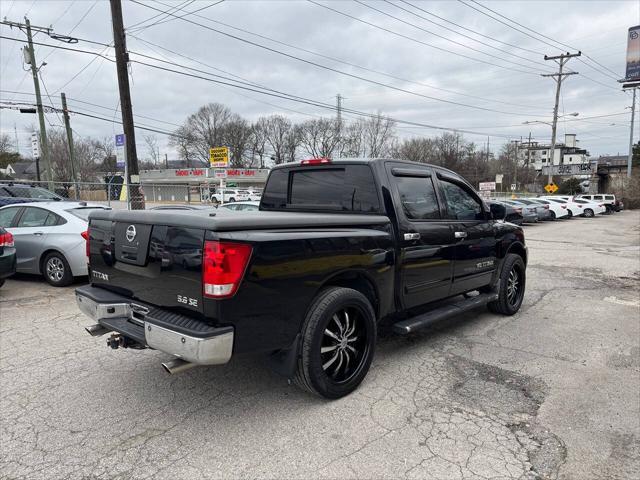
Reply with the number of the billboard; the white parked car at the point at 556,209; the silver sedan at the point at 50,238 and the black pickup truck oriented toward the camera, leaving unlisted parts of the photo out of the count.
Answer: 1

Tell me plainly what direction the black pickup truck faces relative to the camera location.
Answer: facing away from the viewer and to the right of the viewer

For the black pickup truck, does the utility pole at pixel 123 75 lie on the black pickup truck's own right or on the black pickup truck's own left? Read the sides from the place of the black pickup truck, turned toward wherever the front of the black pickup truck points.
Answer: on the black pickup truck's own left

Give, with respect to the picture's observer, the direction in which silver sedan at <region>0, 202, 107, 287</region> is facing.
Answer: facing away from the viewer and to the left of the viewer

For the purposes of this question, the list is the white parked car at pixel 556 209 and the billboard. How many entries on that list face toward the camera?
1

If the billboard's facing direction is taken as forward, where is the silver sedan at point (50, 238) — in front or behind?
in front

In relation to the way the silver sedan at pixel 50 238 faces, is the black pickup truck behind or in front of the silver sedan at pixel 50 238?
behind

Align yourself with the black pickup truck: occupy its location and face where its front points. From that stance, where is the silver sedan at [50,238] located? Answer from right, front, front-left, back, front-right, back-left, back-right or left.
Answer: left

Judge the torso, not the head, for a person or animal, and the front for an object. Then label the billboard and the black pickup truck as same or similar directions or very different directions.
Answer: very different directions

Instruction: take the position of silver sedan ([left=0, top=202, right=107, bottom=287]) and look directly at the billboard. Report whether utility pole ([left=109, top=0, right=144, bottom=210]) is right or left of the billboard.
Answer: left

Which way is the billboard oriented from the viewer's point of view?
toward the camera

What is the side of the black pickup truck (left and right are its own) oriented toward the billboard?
front

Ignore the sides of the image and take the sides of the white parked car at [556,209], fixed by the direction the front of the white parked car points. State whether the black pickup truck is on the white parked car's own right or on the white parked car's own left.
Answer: on the white parked car's own left

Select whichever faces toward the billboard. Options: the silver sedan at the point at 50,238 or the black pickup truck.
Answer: the black pickup truck
